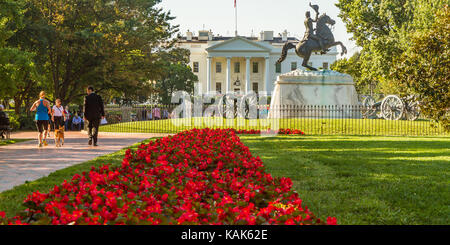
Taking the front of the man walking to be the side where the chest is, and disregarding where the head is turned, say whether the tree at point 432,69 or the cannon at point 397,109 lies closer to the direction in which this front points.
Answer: the cannon

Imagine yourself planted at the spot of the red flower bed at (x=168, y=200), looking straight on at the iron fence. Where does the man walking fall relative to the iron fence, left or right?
left
